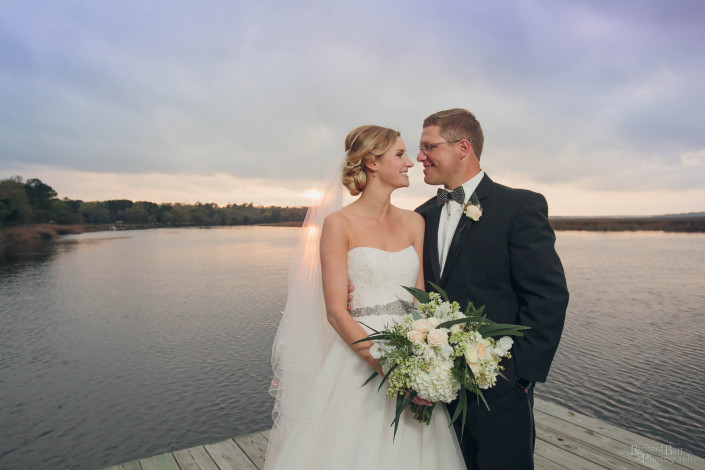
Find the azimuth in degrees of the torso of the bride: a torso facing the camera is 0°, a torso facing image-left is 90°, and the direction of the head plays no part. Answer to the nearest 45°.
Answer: approximately 315°

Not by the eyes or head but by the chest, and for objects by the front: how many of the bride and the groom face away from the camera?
0

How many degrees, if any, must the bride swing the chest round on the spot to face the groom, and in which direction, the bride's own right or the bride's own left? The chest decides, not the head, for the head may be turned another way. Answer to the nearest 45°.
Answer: approximately 45° to the bride's own left

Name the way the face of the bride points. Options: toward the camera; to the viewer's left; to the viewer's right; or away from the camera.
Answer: to the viewer's right
